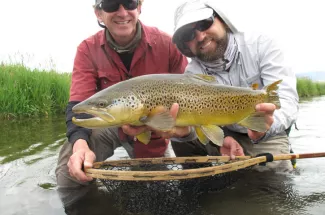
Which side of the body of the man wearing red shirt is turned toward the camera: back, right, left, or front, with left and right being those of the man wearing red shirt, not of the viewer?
front

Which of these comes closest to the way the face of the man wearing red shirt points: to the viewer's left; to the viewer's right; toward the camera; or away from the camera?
toward the camera

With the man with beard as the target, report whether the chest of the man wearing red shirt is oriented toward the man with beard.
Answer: no
